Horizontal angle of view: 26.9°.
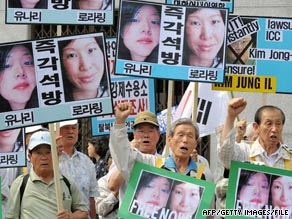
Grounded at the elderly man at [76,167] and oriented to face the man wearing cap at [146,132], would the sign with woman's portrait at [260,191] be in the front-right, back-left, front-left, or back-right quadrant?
front-right

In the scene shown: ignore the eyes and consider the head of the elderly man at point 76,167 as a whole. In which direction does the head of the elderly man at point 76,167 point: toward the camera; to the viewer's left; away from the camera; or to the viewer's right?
toward the camera

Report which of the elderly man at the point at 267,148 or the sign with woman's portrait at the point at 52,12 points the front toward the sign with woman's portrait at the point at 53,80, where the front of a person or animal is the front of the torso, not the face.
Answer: the sign with woman's portrait at the point at 52,12

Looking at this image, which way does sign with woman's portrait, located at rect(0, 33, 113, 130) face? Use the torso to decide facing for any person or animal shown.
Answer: toward the camera

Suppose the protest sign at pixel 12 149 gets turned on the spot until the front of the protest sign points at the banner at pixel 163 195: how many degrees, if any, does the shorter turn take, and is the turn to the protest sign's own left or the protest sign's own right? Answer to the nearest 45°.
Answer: approximately 45° to the protest sign's own left

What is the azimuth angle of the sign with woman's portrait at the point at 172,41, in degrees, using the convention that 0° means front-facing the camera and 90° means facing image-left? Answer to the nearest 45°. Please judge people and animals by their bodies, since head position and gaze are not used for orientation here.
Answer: approximately 0°

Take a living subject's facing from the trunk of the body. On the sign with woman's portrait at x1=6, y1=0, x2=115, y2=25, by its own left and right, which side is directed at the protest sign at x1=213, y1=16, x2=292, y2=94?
left

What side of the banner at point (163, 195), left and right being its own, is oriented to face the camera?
front

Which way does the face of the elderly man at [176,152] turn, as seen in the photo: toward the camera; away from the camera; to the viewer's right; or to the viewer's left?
toward the camera

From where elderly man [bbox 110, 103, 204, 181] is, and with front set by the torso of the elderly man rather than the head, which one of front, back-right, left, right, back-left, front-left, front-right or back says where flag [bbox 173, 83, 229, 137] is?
back

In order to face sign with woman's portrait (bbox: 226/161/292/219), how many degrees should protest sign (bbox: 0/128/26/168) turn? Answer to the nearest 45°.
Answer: approximately 45° to its left

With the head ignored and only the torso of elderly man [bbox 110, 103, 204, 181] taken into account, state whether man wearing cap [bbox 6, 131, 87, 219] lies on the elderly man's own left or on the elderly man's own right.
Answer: on the elderly man's own right

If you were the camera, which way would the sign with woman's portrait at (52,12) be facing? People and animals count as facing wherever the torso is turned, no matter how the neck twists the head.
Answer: facing the viewer

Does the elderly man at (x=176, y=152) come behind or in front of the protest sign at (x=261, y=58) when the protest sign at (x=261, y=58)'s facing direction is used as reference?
in front
